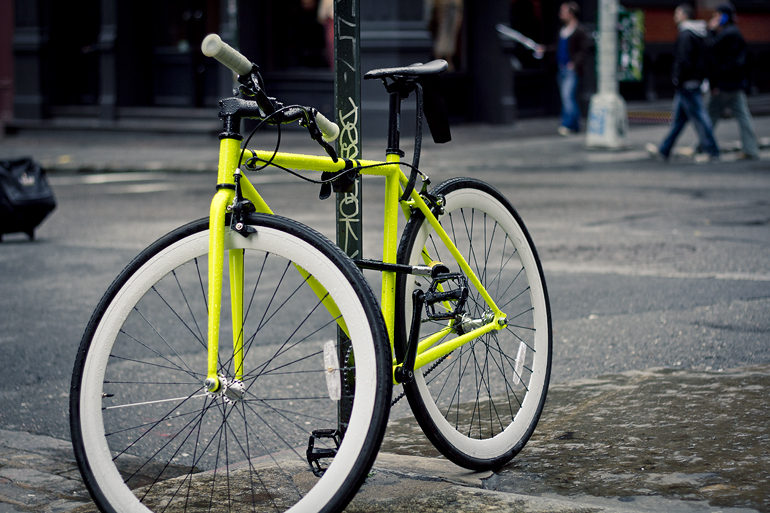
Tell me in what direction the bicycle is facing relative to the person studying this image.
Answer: facing the viewer and to the left of the viewer

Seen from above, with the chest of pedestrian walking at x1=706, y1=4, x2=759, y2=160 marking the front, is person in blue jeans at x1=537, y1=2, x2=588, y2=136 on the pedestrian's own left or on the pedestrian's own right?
on the pedestrian's own right

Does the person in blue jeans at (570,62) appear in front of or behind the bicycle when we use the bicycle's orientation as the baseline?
behind

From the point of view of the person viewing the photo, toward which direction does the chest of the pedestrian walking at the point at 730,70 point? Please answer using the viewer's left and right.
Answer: facing to the left of the viewer

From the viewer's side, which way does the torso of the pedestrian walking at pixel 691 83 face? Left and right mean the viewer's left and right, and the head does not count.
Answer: facing to the left of the viewer

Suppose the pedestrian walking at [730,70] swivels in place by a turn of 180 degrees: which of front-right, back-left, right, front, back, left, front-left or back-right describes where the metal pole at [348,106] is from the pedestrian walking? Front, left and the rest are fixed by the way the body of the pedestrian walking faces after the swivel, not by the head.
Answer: right

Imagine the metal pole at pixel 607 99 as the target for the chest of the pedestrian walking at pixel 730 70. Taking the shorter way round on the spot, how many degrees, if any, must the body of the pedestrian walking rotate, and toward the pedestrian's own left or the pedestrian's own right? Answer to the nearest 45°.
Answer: approximately 45° to the pedestrian's own right

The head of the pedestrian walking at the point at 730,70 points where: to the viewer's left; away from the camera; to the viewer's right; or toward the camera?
to the viewer's left

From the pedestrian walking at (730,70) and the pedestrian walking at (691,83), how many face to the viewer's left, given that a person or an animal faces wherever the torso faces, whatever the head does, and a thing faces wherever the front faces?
2

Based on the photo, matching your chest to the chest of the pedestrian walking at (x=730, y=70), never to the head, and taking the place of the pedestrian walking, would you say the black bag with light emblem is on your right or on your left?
on your left

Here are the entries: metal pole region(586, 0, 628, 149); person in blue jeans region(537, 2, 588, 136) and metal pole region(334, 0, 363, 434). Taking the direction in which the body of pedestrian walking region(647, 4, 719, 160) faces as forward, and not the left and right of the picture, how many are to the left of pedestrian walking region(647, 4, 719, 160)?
1
